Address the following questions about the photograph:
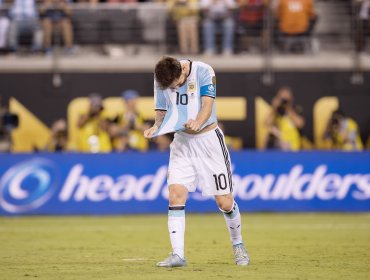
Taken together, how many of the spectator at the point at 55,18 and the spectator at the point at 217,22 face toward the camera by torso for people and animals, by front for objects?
2

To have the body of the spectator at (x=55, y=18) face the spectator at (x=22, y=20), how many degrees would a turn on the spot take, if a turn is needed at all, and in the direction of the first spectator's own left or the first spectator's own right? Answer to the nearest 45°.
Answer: approximately 90° to the first spectator's own right

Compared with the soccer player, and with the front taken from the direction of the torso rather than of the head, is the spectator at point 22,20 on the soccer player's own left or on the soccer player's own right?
on the soccer player's own right

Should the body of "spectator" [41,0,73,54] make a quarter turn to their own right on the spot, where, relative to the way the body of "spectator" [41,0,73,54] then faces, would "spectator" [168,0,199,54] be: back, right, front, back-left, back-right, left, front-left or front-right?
back

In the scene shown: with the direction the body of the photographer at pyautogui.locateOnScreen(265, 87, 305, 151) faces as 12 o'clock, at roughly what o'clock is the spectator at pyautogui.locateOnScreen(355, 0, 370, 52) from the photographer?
The spectator is roughly at 7 o'clock from the photographer.

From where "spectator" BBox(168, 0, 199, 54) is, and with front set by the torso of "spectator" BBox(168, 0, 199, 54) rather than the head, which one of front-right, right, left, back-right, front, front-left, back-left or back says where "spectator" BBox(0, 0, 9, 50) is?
right

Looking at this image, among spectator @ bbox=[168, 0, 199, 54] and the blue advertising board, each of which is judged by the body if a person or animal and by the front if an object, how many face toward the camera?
2

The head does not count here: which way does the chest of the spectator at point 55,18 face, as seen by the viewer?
toward the camera

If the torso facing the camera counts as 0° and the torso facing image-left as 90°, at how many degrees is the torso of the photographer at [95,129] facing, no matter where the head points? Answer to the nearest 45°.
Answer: approximately 0°

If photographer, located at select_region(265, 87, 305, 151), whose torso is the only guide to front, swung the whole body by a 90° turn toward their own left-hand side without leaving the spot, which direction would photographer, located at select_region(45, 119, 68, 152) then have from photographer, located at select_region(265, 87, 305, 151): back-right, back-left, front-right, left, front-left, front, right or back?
back

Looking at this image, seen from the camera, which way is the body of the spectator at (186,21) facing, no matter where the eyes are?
toward the camera

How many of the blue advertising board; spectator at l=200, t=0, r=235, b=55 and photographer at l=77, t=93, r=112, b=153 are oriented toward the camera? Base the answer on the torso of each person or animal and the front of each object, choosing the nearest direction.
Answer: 3

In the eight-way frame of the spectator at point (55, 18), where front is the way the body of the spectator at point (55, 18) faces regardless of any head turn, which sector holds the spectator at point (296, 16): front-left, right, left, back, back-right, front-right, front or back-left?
left

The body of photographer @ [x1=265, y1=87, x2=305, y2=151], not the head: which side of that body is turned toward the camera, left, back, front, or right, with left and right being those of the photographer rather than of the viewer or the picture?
front

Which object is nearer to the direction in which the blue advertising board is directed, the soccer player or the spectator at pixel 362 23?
the soccer player

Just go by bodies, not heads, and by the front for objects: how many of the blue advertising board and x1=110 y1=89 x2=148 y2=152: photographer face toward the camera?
2
